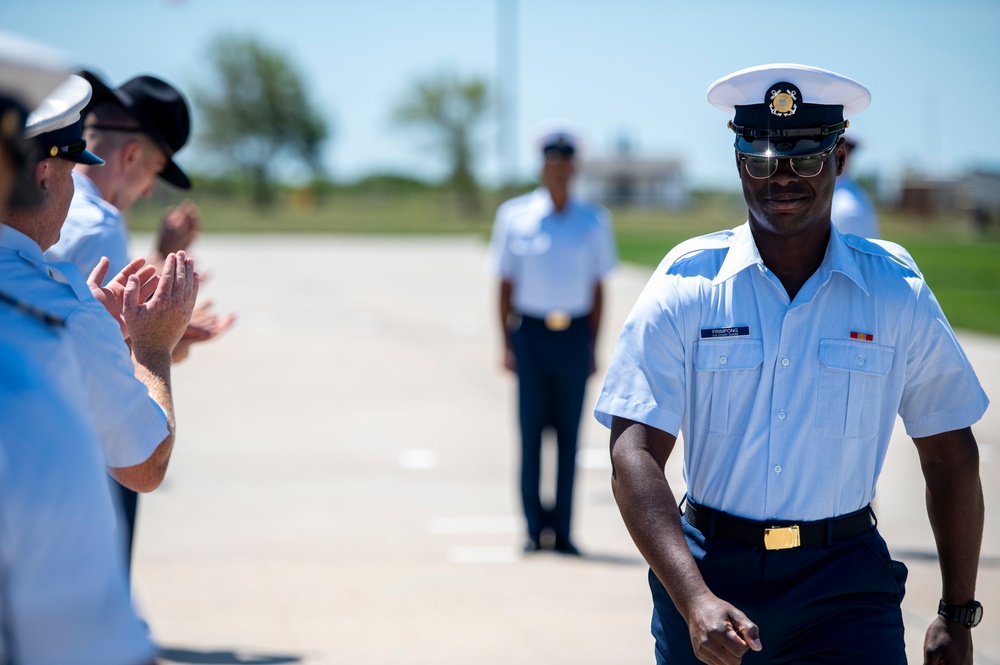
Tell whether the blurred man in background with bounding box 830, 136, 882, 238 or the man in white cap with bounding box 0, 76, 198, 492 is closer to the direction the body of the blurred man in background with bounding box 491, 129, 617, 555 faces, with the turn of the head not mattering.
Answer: the man in white cap

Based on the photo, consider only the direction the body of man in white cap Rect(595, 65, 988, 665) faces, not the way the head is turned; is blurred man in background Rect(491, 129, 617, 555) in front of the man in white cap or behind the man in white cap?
behind

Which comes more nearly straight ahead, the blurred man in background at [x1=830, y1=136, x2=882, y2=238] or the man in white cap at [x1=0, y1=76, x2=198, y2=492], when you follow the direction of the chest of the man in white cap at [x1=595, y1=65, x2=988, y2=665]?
the man in white cap

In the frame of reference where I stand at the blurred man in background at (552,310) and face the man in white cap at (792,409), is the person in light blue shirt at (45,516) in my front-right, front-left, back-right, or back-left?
front-right

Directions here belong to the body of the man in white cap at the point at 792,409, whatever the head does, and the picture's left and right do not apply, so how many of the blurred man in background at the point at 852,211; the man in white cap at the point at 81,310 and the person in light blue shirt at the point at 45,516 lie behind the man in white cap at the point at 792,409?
1

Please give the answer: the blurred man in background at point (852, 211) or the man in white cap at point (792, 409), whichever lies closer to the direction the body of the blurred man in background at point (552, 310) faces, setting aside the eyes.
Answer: the man in white cap

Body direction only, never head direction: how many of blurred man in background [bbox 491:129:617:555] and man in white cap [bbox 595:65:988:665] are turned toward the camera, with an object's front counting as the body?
2

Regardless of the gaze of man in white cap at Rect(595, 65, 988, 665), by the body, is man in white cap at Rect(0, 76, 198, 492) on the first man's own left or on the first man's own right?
on the first man's own right

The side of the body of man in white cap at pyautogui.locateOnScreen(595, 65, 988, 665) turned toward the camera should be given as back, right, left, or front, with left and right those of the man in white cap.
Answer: front

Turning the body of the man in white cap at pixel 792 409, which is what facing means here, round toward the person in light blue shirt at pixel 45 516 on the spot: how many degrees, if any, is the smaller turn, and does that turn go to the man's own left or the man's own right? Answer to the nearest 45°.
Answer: approximately 45° to the man's own right

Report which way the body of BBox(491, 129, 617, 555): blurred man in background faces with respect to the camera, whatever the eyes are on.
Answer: toward the camera

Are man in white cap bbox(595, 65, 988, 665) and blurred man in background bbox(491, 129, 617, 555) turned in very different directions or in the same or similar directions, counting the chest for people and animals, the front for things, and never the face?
same or similar directions

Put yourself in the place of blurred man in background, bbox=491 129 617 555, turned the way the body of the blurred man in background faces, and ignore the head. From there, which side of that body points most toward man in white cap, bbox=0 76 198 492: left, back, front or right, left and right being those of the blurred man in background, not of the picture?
front

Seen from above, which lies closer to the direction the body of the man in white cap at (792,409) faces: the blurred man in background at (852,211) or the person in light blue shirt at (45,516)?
the person in light blue shirt

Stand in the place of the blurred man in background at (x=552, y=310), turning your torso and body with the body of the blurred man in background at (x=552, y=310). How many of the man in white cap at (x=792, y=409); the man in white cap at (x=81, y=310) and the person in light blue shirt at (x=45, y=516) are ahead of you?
3

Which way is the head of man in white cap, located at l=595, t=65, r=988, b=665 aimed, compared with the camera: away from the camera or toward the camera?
toward the camera
